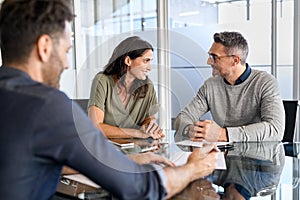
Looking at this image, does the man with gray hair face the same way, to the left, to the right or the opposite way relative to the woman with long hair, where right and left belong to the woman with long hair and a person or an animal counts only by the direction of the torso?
to the right

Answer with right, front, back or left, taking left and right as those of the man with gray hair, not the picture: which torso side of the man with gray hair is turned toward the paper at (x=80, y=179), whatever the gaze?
front

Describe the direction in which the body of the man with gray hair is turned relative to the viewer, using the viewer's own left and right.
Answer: facing the viewer and to the left of the viewer

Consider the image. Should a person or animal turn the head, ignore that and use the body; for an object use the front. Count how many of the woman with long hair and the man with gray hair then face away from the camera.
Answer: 0

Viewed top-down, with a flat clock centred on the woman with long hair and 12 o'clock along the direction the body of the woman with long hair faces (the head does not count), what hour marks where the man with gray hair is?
The man with gray hair is roughly at 11 o'clock from the woman with long hair.

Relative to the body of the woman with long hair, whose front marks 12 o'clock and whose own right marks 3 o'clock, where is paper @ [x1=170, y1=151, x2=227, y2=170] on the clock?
The paper is roughly at 1 o'clock from the woman with long hair.

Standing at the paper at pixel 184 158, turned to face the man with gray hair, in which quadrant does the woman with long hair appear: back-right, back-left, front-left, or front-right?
front-left

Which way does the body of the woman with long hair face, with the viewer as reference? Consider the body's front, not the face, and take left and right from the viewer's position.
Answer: facing the viewer and to the right of the viewer

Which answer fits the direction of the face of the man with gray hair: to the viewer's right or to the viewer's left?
to the viewer's left
